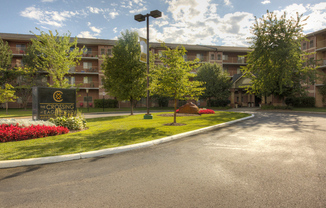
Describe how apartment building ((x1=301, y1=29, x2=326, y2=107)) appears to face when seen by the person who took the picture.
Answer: facing the viewer and to the left of the viewer

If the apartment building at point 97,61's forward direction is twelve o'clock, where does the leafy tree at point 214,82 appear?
The leafy tree is roughly at 10 o'clock from the apartment building.

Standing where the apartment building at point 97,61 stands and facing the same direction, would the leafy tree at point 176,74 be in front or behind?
in front

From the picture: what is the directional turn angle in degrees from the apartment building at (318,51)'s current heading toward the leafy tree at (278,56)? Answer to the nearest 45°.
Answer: approximately 45° to its left

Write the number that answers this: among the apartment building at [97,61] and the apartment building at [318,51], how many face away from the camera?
0

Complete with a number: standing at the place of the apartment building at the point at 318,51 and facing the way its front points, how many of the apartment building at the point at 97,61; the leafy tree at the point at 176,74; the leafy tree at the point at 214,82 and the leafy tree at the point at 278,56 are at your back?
0

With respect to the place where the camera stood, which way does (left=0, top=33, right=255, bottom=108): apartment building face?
facing the viewer

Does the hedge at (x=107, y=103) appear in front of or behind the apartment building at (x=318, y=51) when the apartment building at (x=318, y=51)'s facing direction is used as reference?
in front

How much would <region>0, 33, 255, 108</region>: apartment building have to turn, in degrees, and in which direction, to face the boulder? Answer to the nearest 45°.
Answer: approximately 45° to its left

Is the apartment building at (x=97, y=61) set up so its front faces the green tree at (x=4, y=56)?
no

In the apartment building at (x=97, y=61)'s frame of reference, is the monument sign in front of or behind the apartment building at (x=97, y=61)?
in front

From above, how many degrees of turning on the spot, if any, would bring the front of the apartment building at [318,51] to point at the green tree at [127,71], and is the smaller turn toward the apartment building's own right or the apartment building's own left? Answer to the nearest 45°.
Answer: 0° — it already faces it
